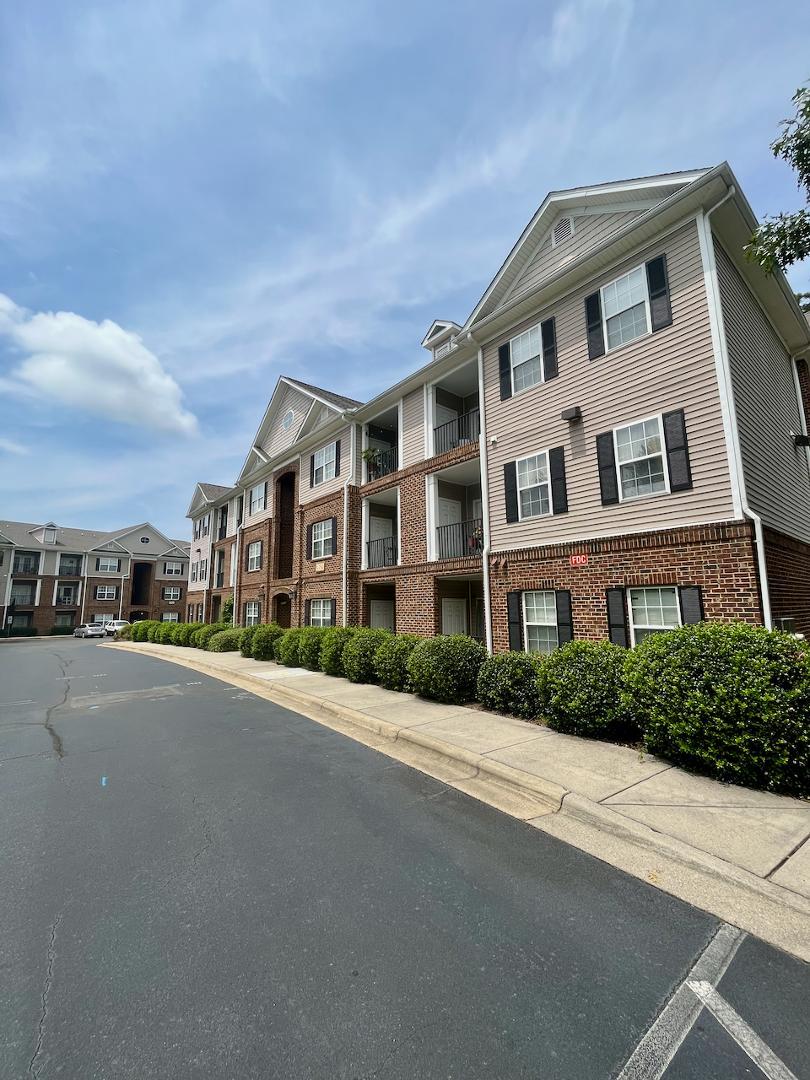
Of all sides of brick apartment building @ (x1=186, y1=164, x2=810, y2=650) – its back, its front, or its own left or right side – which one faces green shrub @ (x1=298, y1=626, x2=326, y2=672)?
front

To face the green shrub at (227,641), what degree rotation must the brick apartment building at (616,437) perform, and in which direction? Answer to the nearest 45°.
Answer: approximately 90° to its right

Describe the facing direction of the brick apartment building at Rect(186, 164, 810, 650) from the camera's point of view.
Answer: facing the viewer and to the left of the viewer

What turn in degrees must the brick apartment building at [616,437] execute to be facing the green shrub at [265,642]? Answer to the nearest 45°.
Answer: approximately 90° to its right
